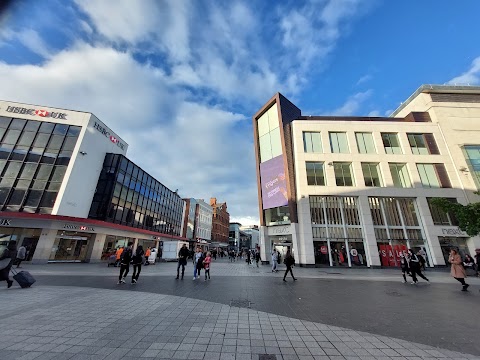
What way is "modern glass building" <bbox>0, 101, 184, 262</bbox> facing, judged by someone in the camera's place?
facing the viewer and to the right of the viewer

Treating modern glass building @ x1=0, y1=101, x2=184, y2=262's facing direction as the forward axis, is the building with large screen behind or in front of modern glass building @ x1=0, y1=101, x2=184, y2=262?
in front

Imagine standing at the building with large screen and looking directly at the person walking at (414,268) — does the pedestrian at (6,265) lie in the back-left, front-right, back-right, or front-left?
front-right

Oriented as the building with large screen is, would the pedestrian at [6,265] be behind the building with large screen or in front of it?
in front

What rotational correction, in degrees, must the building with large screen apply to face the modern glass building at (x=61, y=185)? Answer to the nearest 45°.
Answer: approximately 45° to its right

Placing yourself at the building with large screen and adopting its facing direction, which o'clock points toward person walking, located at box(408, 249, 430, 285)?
The person walking is roughly at 12 o'clock from the building with large screen.

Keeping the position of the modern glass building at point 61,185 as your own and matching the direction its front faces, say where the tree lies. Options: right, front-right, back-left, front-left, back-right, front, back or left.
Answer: front

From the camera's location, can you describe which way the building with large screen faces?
facing the viewer

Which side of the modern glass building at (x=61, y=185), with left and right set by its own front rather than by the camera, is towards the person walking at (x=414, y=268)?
front

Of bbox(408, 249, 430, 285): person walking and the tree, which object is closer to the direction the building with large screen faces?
the person walking

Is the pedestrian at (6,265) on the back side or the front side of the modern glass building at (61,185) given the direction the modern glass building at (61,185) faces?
on the front side

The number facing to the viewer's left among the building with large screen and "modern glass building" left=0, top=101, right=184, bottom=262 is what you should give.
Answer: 0
